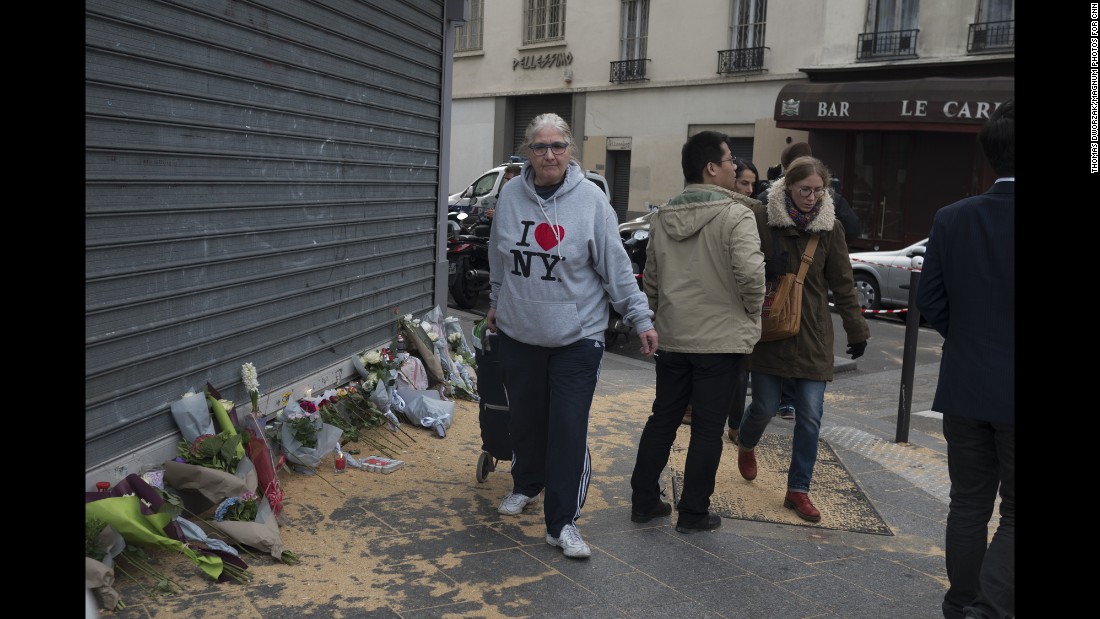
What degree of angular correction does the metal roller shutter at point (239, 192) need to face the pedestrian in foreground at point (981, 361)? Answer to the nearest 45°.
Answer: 0° — it already faces them

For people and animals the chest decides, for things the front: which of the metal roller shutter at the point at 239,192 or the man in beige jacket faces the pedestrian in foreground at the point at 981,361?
the metal roller shutter

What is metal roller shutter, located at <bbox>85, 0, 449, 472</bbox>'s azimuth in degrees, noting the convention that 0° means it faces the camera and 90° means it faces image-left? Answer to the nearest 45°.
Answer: approximately 315°

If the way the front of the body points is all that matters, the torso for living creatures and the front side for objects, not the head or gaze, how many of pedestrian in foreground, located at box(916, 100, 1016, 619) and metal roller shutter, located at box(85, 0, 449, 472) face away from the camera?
1

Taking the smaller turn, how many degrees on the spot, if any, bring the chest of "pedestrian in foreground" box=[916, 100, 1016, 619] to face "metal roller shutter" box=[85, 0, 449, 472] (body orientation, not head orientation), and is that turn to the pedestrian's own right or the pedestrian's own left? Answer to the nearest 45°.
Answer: approximately 90° to the pedestrian's own left

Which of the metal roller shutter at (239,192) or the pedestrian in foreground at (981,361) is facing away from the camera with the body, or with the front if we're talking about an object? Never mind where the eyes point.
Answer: the pedestrian in foreground

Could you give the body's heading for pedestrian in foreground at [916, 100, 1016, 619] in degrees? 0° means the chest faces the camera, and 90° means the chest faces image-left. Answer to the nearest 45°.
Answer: approximately 180°

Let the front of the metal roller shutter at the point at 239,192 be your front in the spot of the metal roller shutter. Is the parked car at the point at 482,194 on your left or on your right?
on your left

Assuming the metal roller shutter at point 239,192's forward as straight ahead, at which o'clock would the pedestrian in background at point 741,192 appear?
The pedestrian in background is roughly at 10 o'clock from the metal roller shutter.

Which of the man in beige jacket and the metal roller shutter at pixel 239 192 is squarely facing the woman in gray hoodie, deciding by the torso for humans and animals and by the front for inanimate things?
the metal roller shutter
